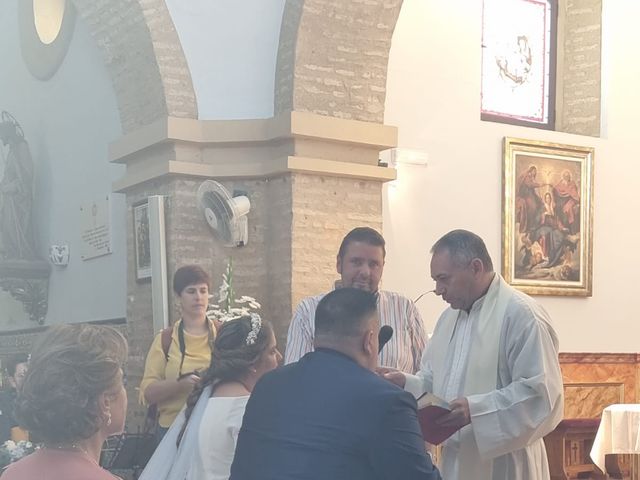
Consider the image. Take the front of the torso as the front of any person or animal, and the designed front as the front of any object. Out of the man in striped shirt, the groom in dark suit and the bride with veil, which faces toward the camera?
the man in striped shirt

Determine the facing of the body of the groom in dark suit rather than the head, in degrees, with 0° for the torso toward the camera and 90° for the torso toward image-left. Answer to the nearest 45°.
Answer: approximately 225°

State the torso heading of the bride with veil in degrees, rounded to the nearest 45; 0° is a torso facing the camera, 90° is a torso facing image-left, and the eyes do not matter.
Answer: approximately 225°

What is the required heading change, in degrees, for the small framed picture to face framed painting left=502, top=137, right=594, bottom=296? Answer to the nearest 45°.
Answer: approximately 135° to its left

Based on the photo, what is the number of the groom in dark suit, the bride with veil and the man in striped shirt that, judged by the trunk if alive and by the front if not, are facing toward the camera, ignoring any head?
1

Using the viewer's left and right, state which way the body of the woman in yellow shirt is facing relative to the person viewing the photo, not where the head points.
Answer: facing the viewer and to the right of the viewer

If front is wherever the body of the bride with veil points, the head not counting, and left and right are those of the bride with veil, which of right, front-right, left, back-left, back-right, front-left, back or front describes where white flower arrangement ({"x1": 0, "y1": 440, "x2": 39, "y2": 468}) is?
left

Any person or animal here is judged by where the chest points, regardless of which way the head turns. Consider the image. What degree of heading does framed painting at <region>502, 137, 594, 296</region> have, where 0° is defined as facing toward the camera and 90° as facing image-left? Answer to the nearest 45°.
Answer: approximately 315°

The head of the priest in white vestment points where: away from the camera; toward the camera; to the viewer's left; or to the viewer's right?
to the viewer's left

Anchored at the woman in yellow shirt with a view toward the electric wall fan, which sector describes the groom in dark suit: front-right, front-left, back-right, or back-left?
back-right

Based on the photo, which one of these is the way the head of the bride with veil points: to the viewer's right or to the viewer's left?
to the viewer's right
